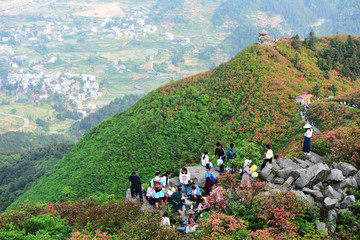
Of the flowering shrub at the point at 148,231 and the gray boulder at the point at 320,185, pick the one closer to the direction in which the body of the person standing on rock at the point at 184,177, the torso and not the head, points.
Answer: the flowering shrub

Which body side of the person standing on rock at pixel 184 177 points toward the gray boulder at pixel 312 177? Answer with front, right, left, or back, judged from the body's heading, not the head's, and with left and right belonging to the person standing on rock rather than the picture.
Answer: left

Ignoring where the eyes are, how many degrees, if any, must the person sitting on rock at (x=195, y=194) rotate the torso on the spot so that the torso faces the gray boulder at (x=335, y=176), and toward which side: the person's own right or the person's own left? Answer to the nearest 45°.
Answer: approximately 135° to the person's own left

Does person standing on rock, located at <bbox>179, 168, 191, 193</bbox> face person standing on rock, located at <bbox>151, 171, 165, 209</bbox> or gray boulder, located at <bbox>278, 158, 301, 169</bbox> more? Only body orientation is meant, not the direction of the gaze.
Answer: the person standing on rock

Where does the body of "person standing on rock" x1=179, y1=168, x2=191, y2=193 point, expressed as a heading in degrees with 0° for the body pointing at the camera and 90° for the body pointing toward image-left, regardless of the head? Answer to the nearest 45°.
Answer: approximately 0°

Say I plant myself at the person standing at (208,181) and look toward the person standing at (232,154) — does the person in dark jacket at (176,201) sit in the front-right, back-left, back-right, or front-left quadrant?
back-left

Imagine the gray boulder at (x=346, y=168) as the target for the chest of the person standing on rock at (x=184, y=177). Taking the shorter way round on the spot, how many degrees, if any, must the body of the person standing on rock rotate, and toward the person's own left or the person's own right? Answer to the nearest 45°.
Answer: approximately 90° to the person's own left

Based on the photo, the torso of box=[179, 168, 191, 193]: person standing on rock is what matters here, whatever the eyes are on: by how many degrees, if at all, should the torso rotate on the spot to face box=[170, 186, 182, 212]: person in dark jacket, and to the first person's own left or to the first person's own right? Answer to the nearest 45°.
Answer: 0° — they already face them

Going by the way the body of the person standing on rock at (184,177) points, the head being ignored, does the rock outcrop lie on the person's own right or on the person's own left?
on the person's own left

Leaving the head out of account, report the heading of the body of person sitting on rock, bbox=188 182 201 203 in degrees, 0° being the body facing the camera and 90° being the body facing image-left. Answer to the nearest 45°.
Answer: approximately 45°

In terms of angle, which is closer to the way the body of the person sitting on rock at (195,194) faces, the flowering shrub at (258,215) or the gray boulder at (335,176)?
the flowering shrub

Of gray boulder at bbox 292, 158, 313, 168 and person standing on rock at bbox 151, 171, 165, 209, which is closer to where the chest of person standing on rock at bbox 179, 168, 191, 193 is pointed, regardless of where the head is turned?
the person standing on rock

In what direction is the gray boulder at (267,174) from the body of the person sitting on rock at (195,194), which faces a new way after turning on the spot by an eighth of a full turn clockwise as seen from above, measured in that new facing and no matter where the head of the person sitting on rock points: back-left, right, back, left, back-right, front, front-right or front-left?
back

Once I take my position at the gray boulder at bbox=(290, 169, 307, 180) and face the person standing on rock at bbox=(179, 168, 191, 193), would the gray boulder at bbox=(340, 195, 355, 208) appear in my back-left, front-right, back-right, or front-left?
back-left
